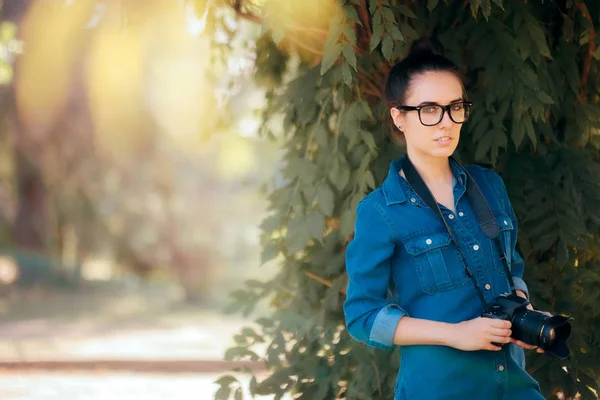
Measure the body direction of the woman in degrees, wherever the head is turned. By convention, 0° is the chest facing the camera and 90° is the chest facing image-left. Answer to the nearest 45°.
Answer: approximately 315°

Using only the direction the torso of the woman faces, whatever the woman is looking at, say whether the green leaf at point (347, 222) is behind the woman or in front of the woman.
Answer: behind
